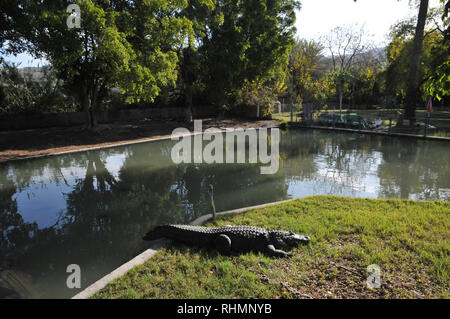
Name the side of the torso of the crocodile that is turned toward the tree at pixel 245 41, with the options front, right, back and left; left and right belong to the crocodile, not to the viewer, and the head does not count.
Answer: left

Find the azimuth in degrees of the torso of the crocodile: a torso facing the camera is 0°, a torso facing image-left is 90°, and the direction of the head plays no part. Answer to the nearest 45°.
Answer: approximately 270°

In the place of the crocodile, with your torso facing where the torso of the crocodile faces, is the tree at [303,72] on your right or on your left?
on your left

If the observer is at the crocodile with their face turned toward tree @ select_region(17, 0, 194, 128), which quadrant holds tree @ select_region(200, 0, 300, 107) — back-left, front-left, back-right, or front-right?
front-right

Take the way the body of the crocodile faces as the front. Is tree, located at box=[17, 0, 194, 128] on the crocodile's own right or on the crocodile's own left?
on the crocodile's own left

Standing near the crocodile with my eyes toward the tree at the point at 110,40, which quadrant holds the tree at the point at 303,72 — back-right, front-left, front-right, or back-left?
front-right
